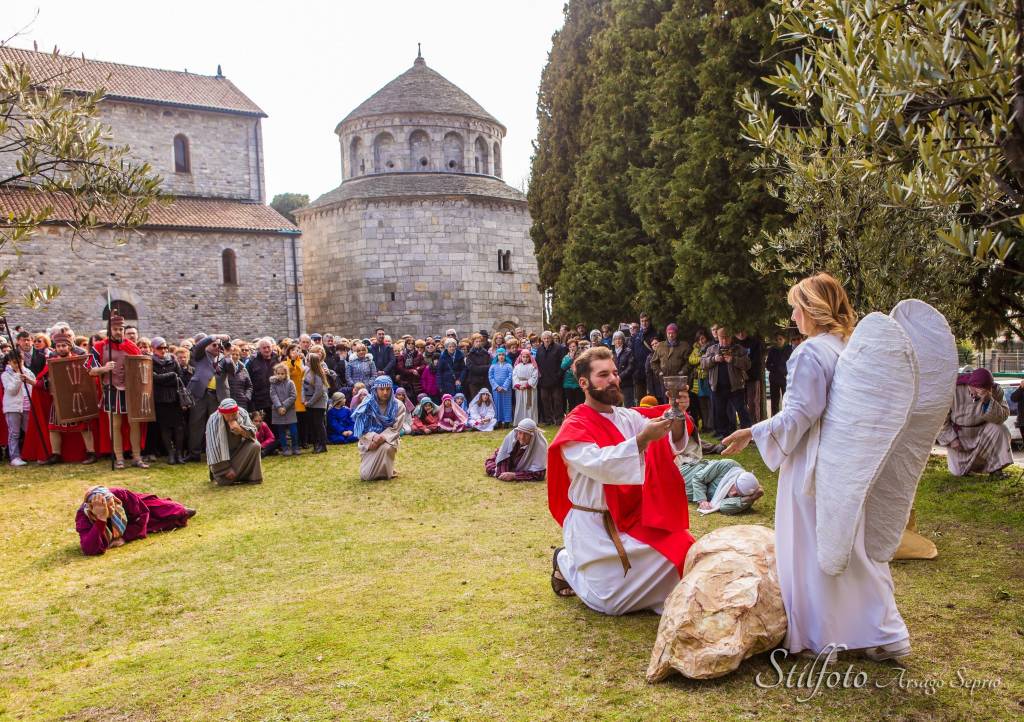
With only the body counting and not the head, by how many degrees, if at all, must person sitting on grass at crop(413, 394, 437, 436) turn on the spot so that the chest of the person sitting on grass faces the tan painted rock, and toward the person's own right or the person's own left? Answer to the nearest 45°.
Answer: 0° — they already face it

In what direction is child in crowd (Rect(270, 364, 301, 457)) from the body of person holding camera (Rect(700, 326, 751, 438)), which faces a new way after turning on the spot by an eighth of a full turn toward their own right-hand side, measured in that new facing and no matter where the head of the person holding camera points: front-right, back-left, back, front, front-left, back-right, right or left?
front-right

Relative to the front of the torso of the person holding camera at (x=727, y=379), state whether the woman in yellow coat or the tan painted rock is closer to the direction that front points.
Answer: the tan painted rock

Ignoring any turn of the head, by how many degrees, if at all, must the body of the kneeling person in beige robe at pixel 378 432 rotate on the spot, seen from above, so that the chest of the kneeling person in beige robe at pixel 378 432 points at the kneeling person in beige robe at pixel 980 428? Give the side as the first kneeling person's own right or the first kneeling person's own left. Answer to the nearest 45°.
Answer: approximately 45° to the first kneeling person's own left

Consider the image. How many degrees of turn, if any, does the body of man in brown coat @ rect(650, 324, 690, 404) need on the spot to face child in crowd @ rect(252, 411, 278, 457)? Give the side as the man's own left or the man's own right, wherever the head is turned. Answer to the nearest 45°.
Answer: approximately 90° to the man's own right

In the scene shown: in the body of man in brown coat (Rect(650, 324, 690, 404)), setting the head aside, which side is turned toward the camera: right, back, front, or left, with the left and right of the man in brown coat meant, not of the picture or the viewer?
front

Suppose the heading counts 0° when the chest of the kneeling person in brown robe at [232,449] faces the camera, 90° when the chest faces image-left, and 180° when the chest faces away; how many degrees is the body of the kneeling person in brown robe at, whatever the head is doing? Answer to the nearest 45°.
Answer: approximately 315°

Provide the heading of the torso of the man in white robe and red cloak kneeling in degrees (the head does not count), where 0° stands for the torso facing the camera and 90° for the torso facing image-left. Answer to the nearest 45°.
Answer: approximately 315°

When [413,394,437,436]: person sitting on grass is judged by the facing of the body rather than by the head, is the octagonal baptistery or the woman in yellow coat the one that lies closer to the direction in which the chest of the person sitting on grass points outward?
the woman in yellow coat

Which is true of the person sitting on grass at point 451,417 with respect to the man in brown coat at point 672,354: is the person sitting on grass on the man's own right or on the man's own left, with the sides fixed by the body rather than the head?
on the man's own right

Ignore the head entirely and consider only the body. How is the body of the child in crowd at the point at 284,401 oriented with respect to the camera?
toward the camera

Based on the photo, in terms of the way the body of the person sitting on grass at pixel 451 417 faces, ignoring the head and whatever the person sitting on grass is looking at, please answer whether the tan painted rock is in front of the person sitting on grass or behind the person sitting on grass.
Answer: in front

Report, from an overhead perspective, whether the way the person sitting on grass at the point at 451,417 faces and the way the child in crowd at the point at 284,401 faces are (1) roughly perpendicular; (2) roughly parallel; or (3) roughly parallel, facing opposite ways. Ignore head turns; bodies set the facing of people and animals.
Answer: roughly parallel

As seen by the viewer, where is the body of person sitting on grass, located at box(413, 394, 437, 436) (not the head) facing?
toward the camera

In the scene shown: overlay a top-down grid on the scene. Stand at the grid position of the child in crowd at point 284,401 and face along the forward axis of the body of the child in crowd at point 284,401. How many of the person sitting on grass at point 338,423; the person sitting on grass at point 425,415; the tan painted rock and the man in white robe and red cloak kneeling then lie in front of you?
2

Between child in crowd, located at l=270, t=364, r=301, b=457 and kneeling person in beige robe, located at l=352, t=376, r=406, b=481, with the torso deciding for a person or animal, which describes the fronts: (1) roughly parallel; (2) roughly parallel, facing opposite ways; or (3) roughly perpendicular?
roughly parallel

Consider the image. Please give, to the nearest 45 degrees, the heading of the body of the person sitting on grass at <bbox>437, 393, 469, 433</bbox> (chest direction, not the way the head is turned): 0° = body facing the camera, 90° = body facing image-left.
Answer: approximately 0°
